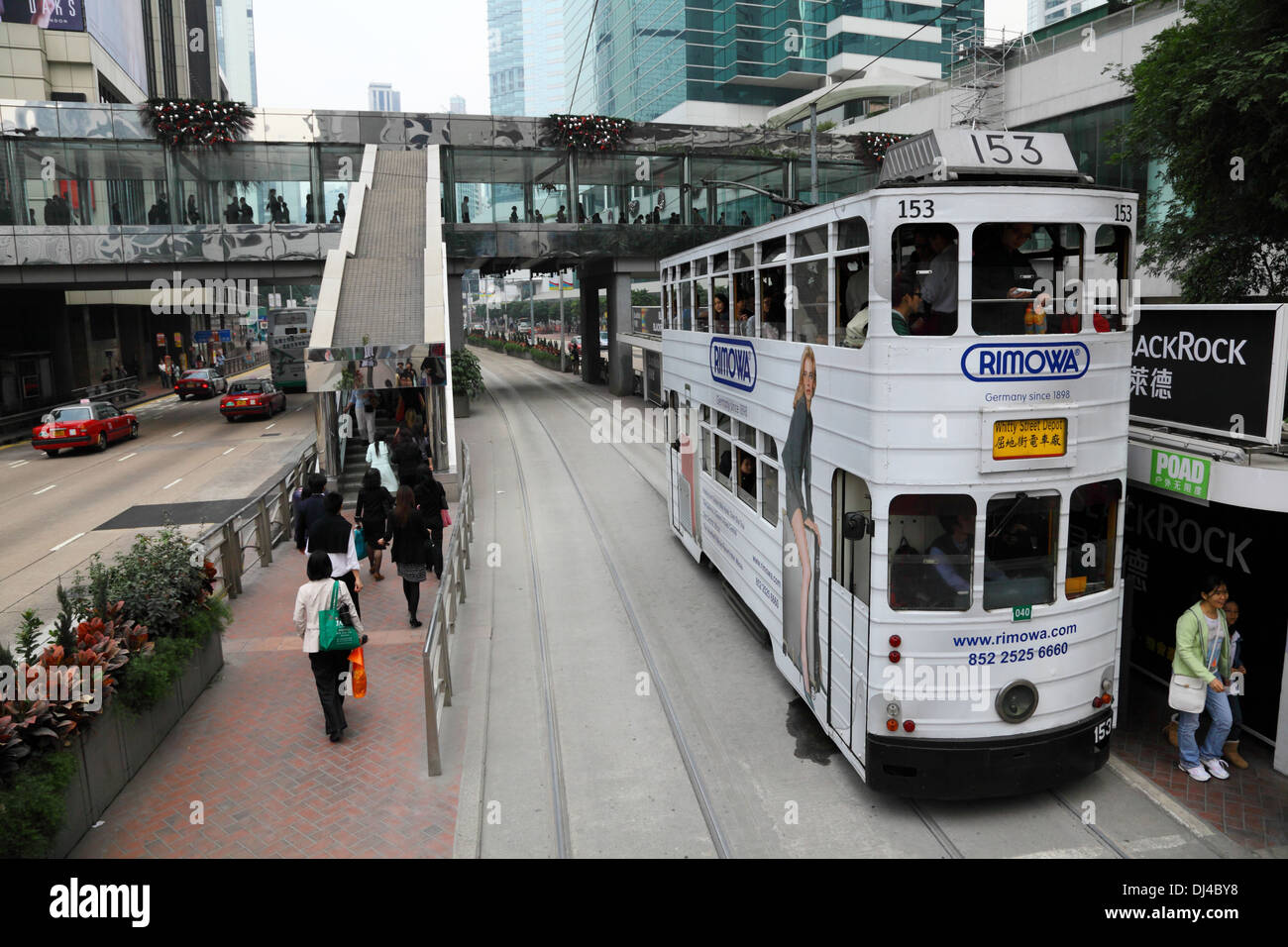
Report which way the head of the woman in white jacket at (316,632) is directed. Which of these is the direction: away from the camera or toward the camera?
away from the camera

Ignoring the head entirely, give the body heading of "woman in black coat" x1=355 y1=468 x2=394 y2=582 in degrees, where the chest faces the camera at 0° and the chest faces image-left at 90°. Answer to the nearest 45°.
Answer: approximately 180°

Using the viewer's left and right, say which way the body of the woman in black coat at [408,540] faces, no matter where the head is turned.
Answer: facing away from the viewer

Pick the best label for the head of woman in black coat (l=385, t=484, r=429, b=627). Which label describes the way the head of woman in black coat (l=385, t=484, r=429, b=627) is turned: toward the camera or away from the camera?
away from the camera

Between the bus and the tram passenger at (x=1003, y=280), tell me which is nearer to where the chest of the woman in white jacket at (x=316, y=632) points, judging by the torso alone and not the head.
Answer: the bus

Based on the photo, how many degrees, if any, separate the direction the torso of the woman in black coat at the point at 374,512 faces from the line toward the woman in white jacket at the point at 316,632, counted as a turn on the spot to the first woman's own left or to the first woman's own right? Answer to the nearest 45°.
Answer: approximately 180°

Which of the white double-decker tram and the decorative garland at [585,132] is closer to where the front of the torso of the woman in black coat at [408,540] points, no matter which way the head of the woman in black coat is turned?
the decorative garland

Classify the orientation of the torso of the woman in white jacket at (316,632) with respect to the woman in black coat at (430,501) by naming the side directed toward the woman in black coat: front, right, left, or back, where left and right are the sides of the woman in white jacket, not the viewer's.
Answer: front

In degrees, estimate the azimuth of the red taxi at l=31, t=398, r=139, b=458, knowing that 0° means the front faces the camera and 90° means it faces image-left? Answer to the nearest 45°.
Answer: approximately 225°

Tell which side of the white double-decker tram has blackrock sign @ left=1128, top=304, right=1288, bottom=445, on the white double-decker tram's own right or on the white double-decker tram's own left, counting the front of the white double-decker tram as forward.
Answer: on the white double-decker tram's own left

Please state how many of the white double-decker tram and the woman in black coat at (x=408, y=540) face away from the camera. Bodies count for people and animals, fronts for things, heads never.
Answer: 1

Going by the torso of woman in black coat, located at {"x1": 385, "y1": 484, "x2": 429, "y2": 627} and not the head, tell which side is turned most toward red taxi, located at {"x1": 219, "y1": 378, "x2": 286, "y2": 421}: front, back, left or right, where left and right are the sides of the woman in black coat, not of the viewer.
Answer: front
